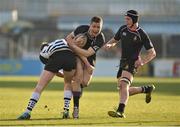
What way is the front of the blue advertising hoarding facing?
toward the camera

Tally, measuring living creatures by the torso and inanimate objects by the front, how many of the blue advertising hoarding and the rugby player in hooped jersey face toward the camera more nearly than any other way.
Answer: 1

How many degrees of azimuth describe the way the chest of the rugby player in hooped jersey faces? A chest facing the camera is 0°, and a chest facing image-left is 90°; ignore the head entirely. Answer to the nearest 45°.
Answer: approximately 225°

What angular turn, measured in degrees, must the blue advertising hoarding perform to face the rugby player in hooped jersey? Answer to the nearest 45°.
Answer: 0° — it already faces them

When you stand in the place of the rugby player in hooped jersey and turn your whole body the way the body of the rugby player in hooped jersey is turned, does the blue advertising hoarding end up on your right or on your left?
on your left
